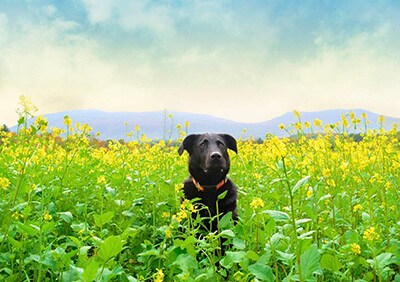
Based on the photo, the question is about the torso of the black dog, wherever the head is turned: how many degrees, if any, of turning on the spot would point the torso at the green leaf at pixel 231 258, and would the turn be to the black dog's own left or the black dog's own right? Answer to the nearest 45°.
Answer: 0° — it already faces it

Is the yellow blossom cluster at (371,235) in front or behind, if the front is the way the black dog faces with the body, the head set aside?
in front

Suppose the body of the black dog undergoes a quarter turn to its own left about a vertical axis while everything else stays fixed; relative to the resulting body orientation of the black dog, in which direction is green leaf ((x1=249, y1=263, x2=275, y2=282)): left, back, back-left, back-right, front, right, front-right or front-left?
right

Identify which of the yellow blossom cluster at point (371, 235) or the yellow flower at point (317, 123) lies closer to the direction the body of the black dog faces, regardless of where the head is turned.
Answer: the yellow blossom cluster

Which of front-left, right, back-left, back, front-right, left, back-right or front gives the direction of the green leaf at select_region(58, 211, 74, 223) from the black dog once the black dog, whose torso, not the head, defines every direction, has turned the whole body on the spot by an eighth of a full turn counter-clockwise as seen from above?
right

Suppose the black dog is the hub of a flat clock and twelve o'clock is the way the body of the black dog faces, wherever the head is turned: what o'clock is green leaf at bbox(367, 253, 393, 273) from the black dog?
The green leaf is roughly at 11 o'clock from the black dog.

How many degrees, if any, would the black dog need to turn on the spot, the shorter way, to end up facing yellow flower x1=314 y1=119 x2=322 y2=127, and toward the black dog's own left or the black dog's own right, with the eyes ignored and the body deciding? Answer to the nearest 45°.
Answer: approximately 135° to the black dog's own left

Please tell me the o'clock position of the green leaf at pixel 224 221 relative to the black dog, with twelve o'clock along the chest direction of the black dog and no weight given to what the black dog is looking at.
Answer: The green leaf is roughly at 12 o'clock from the black dog.

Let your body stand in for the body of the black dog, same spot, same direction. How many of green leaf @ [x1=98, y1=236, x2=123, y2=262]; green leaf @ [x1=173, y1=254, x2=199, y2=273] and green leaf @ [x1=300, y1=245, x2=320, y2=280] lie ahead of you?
3

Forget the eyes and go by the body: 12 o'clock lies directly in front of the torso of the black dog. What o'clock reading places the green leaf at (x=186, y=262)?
The green leaf is roughly at 12 o'clock from the black dog.

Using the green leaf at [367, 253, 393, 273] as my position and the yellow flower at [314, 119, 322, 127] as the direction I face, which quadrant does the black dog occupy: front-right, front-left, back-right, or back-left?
front-left

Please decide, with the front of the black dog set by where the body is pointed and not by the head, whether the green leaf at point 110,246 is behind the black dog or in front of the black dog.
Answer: in front

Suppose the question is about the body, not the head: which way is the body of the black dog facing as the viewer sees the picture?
toward the camera

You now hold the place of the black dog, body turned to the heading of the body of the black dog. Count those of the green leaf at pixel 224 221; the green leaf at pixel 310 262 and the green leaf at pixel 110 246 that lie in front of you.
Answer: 3

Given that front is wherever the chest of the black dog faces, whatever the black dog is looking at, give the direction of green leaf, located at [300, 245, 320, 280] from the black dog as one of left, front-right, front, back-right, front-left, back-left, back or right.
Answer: front

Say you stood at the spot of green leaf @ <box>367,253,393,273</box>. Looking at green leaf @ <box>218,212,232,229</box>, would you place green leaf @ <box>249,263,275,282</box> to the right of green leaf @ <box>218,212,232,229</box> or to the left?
left
